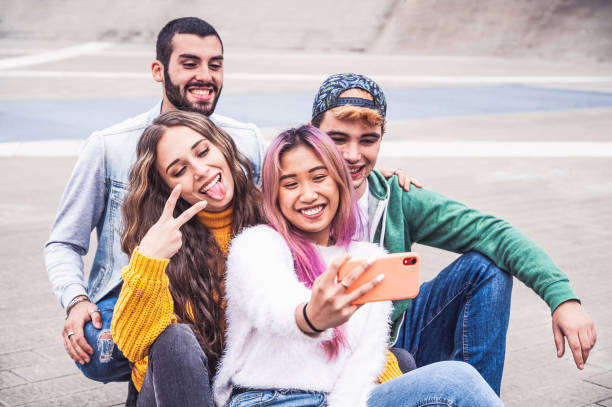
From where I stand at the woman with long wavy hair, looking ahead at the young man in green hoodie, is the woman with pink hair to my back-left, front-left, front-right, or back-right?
front-right

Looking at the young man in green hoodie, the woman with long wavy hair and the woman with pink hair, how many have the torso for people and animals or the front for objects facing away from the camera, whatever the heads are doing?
0

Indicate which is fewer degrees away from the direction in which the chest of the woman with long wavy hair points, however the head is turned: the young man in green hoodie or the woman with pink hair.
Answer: the woman with pink hair

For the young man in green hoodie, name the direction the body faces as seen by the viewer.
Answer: toward the camera

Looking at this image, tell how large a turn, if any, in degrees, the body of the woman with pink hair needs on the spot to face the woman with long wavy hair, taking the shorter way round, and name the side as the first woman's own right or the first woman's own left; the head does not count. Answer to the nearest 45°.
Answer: approximately 135° to the first woman's own right

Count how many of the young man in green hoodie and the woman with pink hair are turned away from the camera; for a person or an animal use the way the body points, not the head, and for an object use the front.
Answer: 0

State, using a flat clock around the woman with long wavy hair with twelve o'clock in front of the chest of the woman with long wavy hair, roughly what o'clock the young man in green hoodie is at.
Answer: The young man in green hoodie is roughly at 10 o'clock from the woman with long wavy hair.

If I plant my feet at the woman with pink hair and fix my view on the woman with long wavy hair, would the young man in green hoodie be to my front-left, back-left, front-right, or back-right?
back-right

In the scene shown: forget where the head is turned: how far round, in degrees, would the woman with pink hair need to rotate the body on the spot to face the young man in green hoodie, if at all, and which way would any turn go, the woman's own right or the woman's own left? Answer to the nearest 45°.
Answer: approximately 90° to the woman's own left

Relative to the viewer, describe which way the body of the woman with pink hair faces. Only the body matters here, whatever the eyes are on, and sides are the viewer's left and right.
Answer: facing the viewer and to the right of the viewer
